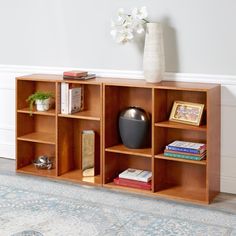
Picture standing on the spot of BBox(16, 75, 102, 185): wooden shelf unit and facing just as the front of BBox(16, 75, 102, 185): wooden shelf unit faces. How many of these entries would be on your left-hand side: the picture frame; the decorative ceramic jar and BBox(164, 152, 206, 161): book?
3

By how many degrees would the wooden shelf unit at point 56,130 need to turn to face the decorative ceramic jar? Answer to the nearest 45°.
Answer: approximately 90° to its left

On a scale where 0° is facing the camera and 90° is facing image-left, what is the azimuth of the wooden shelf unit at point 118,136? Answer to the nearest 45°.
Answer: approximately 45°

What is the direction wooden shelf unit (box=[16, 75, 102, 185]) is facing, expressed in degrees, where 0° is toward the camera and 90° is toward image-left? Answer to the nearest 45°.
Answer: approximately 45°

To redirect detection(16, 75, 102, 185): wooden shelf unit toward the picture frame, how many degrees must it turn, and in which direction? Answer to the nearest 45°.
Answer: approximately 90° to its left

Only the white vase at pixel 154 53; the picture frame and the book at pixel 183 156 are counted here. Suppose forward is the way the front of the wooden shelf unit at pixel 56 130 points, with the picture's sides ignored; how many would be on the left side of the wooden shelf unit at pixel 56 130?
3

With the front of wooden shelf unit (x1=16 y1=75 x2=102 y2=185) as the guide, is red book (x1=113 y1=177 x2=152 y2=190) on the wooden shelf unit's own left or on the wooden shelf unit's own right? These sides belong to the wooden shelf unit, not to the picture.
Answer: on the wooden shelf unit's own left

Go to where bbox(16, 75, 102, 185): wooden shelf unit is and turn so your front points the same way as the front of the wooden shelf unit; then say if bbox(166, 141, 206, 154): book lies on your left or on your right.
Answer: on your left
